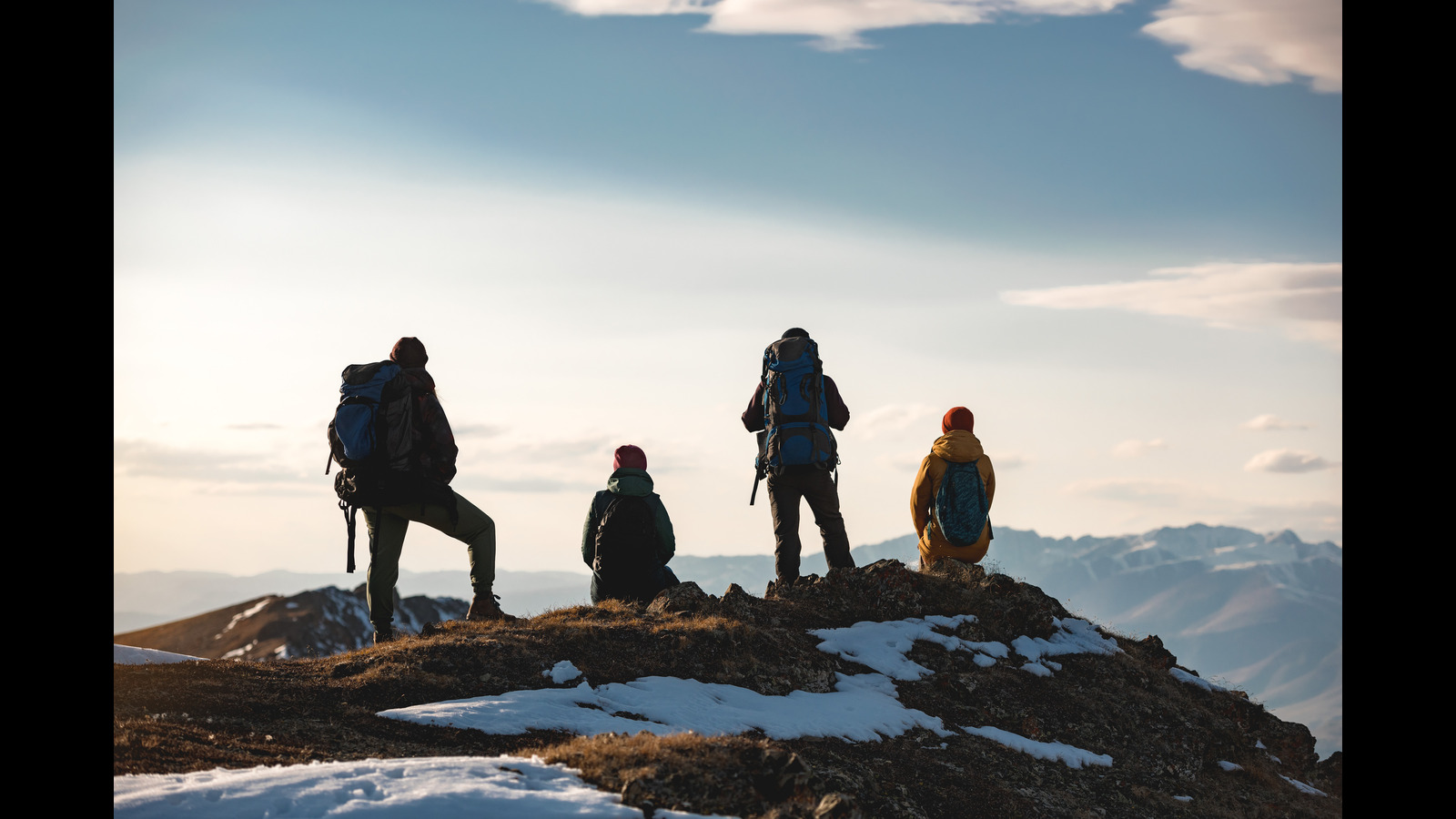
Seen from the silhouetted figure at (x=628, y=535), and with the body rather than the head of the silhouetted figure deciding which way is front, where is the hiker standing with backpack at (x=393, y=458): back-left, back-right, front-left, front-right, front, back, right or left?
back-left

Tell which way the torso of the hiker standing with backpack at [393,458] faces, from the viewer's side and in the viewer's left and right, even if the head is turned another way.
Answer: facing away from the viewer and to the right of the viewer

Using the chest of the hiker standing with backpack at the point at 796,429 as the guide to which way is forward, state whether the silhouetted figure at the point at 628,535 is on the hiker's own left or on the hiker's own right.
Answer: on the hiker's own left

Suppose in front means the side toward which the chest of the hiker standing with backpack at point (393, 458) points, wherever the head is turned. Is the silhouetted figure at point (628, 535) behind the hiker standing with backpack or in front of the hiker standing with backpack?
in front

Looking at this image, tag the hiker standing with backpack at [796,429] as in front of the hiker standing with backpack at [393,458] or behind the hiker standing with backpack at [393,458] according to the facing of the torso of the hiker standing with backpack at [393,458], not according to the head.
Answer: in front

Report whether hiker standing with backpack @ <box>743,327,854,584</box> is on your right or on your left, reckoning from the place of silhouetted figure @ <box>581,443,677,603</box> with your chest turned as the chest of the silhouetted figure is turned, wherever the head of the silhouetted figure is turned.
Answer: on your right

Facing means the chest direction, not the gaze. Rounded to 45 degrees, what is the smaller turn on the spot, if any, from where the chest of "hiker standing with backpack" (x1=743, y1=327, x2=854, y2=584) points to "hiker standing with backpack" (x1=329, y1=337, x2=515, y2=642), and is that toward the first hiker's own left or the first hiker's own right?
approximately 135° to the first hiker's own left

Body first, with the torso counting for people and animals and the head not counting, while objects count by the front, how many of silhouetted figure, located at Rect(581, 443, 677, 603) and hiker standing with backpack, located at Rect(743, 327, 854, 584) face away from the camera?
2

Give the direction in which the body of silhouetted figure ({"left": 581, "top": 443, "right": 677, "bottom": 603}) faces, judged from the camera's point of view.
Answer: away from the camera

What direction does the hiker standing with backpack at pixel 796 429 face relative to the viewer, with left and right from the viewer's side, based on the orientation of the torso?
facing away from the viewer
